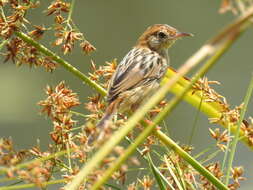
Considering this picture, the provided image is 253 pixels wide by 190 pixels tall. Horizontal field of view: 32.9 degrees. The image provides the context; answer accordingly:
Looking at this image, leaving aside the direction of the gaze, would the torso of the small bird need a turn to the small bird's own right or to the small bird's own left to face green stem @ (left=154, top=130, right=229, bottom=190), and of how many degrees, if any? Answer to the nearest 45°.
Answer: approximately 90° to the small bird's own right

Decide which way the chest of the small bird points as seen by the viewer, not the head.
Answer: to the viewer's right

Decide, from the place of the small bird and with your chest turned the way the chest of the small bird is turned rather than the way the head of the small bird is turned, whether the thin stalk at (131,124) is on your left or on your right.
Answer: on your right
